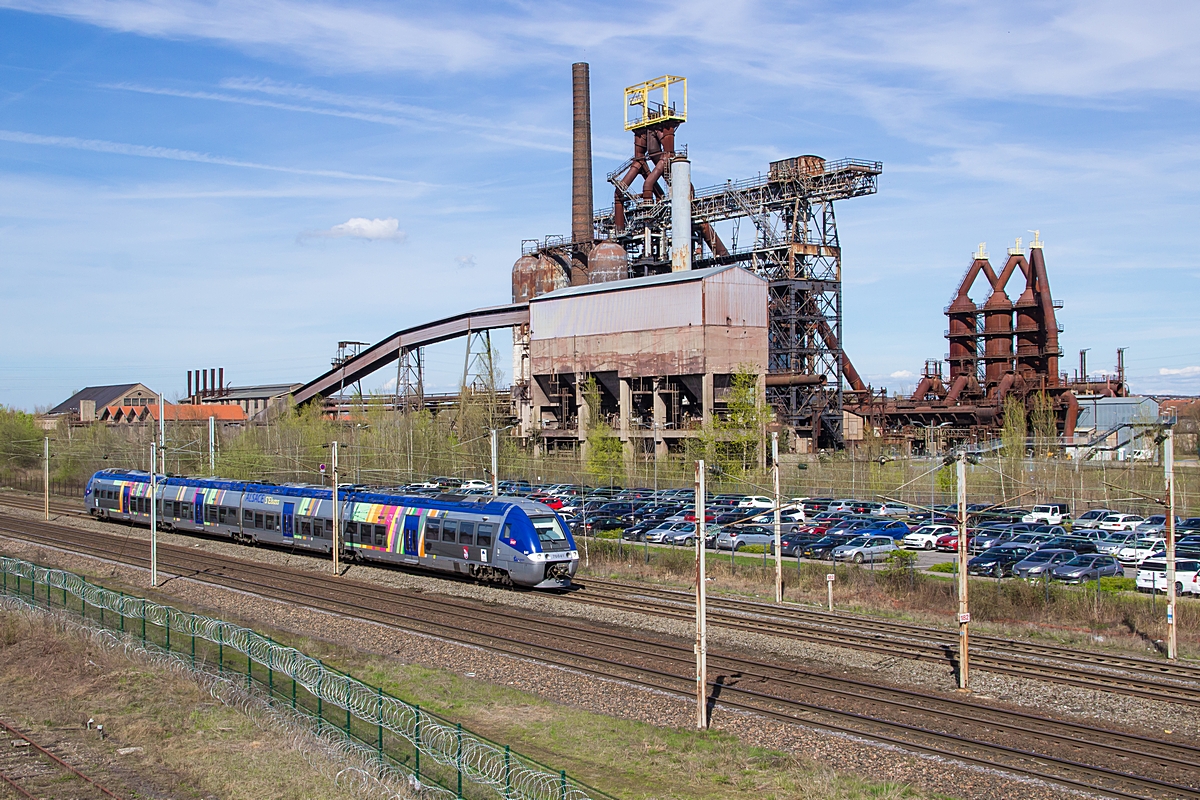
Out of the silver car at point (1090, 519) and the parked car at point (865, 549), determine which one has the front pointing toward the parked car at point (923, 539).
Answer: the silver car

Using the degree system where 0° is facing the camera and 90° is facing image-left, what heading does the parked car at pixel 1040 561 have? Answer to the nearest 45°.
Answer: approximately 45°

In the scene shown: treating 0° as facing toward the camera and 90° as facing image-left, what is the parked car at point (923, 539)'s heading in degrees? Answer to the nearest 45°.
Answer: approximately 45°

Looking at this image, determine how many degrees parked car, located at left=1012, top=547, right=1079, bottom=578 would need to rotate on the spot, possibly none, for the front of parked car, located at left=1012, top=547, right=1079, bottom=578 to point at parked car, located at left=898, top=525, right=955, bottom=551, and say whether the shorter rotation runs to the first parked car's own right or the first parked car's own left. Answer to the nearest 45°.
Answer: approximately 90° to the first parked car's own right

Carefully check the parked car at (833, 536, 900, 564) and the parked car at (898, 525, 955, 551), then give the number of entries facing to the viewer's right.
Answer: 0

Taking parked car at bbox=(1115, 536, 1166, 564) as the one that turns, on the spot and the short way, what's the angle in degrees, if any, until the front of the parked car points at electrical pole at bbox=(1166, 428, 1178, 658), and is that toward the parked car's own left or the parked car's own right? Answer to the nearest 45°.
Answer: approximately 45° to the parked car's own left

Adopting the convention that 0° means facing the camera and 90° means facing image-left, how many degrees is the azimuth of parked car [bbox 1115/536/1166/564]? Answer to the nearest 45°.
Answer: approximately 45°

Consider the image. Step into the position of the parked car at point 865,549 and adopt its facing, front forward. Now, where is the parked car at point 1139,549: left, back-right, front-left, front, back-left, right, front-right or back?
back-left

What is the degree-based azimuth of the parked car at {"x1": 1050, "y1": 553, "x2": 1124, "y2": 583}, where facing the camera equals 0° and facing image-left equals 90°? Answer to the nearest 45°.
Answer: approximately 45°

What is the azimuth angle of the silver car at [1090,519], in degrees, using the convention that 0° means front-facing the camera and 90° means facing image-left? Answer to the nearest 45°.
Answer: approximately 45°

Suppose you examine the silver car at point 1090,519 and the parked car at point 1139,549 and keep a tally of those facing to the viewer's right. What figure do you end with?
0

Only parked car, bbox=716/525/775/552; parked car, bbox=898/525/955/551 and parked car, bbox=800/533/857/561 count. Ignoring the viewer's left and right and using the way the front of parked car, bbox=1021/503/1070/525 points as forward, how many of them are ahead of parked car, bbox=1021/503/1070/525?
3

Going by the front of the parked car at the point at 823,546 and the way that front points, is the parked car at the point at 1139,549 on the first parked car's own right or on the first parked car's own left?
on the first parked car's own left
